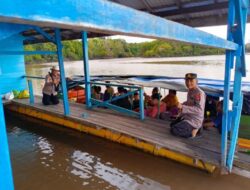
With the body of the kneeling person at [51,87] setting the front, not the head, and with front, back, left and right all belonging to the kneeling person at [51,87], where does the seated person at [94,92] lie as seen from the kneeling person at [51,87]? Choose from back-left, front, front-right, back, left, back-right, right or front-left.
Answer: front-left

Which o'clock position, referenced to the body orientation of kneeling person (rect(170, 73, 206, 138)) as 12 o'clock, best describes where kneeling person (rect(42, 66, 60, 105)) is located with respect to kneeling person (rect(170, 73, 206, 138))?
kneeling person (rect(42, 66, 60, 105)) is roughly at 1 o'clock from kneeling person (rect(170, 73, 206, 138)).

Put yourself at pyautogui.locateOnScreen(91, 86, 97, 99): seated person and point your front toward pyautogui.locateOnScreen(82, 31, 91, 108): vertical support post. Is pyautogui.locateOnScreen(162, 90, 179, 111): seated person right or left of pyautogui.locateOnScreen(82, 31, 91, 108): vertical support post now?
left

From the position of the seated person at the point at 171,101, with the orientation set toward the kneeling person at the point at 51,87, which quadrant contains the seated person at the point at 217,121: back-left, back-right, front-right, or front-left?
back-left

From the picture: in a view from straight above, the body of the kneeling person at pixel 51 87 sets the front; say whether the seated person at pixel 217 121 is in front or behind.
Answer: in front

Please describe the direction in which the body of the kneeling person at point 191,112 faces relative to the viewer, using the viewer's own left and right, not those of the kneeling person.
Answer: facing to the left of the viewer

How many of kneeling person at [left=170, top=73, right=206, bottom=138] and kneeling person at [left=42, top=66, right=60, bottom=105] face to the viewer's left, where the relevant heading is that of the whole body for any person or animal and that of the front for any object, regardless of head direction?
1

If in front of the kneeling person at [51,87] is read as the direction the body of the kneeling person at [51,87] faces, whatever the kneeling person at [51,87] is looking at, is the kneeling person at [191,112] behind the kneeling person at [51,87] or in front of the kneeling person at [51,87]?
in front
